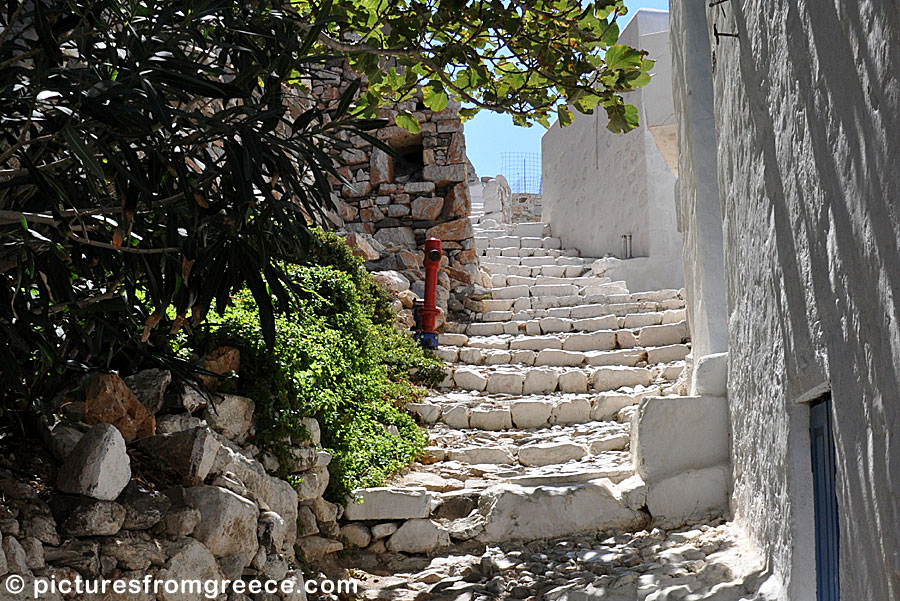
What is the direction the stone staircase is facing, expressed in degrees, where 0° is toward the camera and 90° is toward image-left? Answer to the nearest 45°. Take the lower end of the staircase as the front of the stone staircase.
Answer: approximately 0°

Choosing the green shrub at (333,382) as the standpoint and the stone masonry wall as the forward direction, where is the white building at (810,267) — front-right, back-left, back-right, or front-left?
back-right

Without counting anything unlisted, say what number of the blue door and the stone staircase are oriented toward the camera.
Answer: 1

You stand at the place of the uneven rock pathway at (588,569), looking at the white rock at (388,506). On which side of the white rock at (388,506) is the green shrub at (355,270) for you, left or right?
right

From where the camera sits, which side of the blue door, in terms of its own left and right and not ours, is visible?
left

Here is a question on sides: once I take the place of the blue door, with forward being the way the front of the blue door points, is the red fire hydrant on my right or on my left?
on my right

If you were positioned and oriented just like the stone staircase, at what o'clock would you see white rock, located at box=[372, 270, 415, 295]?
The white rock is roughly at 5 o'clock from the stone staircase.

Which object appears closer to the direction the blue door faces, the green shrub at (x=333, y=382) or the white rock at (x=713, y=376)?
the green shrub

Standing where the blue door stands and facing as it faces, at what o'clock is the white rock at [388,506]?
The white rock is roughly at 1 o'clock from the blue door.

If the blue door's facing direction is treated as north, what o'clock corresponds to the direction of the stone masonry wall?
The stone masonry wall is roughly at 2 o'clock from the blue door.

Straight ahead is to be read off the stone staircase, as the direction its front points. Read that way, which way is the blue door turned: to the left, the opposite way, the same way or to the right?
to the right
